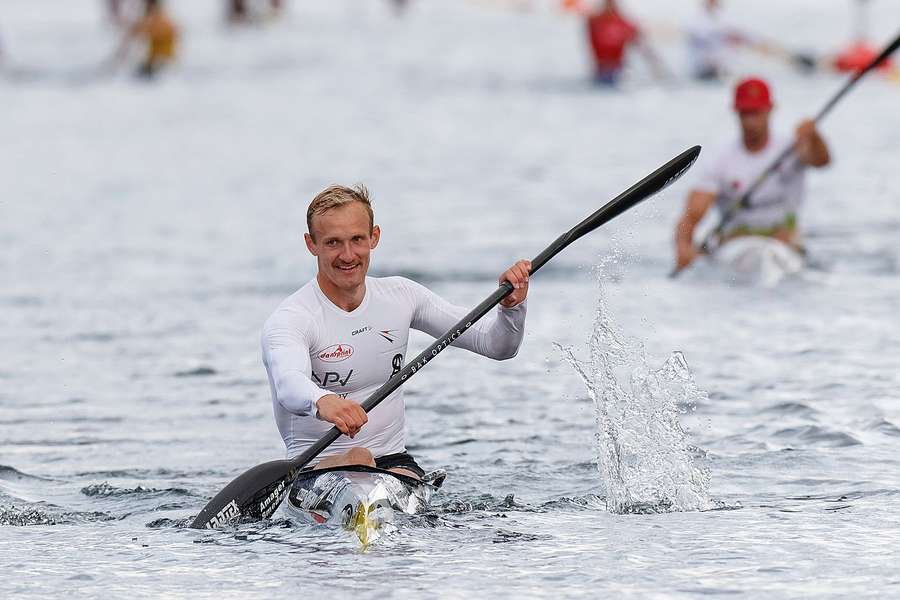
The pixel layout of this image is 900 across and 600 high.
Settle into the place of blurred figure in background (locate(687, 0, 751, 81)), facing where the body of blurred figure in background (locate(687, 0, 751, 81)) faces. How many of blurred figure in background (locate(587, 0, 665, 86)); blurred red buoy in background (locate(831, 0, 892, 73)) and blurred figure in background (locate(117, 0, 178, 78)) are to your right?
2

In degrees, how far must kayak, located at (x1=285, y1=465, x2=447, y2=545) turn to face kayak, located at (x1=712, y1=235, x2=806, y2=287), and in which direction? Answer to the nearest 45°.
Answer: approximately 135° to its left

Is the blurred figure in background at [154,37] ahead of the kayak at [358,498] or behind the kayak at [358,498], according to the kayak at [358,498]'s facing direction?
behind

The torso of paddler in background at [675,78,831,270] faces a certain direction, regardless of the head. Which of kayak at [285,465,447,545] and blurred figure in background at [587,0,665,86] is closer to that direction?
the kayak

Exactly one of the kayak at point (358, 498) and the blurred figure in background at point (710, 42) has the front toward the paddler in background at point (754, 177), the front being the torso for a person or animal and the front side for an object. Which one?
the blurred figure in background

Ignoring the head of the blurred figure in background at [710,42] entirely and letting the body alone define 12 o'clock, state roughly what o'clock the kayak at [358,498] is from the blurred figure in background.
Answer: The kayak is roughly at 12 o'clock from the blurred figure in background.

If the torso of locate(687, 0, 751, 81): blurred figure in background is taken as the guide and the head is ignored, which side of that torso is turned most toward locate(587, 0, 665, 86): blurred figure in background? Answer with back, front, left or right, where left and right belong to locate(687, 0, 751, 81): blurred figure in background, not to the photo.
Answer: right

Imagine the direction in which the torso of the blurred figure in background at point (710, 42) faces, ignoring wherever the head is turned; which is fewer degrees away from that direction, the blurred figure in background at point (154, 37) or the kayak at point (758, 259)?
the kayak

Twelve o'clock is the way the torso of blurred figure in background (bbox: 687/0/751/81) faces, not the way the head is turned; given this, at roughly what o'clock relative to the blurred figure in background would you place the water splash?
The water splash is roughly at 12 o'clock from the blurred figure in background.

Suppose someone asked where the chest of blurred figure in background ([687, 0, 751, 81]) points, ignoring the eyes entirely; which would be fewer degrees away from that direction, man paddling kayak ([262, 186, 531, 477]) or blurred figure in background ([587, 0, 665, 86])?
the man paddling kayak

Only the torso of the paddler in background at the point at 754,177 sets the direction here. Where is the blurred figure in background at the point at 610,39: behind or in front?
behind
